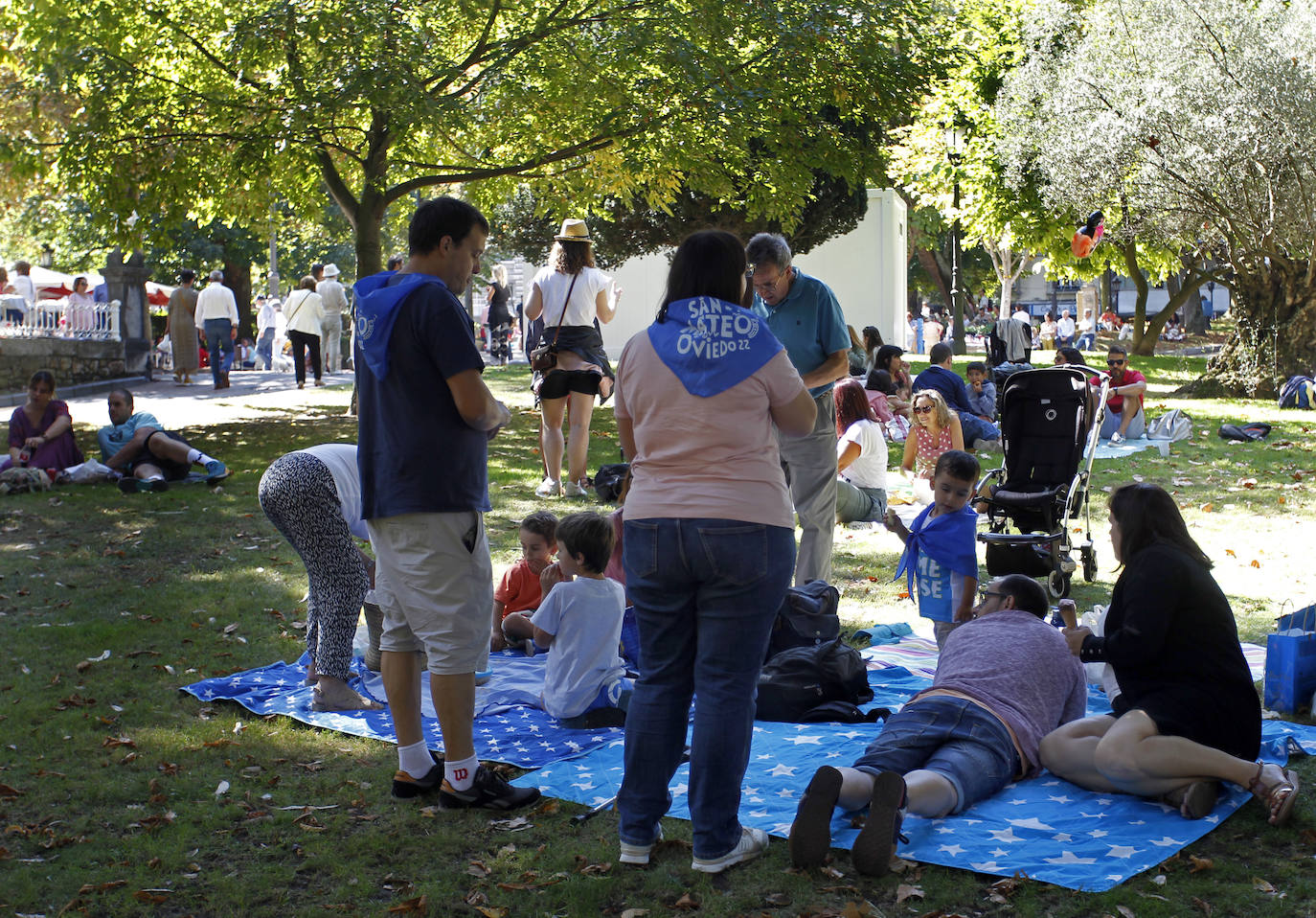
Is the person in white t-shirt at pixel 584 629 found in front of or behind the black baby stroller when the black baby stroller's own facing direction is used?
in front

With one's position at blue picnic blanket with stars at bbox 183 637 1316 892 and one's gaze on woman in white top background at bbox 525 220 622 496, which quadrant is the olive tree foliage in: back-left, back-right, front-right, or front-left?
front-right

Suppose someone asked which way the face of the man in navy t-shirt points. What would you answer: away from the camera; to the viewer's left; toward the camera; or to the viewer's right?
to the viewer's right

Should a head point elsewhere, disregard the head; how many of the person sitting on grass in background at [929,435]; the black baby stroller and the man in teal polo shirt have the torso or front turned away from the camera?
0

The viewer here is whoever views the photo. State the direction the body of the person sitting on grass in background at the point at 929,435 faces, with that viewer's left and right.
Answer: facing the viewer and to the left of the viewer

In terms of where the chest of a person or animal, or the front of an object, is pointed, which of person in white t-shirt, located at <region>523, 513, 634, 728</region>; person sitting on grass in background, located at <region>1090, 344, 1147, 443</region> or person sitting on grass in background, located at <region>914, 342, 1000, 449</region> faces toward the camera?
person sitting on grass in background, located at <region>1090, 344, 1147, 443</region>

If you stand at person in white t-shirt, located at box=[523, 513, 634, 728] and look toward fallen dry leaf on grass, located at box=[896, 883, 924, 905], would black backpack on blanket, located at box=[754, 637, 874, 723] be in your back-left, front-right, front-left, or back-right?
front-left

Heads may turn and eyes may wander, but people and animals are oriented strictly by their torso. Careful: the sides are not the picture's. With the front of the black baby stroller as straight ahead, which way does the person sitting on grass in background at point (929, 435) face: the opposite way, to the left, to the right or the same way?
the same way

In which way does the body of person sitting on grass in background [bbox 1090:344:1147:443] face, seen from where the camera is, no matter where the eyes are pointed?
toward the camera
